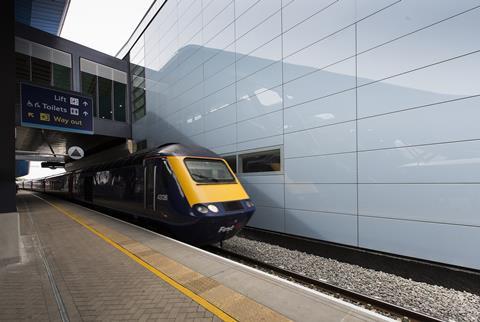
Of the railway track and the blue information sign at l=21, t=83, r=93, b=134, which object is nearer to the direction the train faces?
the railway track

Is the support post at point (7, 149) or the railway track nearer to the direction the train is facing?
the railway track

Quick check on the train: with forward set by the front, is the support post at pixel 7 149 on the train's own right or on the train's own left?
on the train's own right

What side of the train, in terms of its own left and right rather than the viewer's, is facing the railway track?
front

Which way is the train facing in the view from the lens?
facing the viewer and to the right of the viewer

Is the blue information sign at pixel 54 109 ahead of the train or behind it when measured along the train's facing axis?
behind
